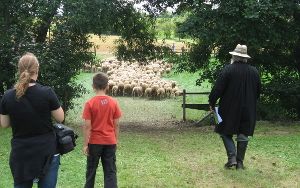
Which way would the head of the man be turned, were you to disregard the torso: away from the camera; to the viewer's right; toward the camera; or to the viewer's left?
away from the camera

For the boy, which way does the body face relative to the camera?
away from the camera

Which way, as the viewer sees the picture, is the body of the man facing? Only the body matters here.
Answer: away from the camera

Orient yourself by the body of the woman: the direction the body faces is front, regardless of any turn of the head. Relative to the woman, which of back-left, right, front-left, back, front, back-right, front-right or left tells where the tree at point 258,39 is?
front-right

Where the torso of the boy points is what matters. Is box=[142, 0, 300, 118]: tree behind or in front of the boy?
in front

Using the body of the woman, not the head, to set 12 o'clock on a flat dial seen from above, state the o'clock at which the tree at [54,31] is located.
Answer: The tree is roughly at 12 o'clock from the woman.

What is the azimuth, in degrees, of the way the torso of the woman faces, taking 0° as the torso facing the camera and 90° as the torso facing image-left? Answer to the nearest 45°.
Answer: approximately 180°

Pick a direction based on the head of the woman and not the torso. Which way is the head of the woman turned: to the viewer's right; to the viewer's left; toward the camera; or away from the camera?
away from the camera

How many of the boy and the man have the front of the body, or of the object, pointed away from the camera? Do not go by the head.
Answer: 2

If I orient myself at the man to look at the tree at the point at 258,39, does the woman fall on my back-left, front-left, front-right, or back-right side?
back-left
